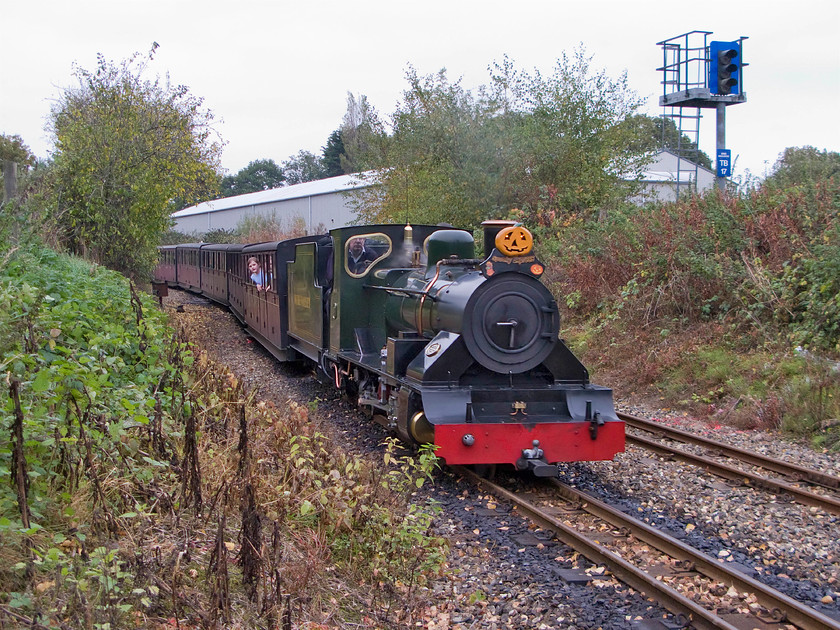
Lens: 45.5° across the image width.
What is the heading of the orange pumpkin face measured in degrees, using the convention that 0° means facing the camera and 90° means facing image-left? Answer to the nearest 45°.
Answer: approximately 0°

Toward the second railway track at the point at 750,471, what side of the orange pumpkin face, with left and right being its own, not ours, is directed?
left

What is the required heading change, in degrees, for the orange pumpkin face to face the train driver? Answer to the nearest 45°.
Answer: approximately 135° to its right

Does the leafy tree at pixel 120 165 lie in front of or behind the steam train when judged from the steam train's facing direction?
behind

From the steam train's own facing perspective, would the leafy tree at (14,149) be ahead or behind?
behind

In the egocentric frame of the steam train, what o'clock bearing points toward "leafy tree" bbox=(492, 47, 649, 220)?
The leafy tree is roughly at 8 o'clock from the steam train.

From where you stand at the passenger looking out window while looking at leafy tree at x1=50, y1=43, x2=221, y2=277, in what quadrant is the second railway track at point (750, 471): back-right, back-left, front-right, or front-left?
back-left

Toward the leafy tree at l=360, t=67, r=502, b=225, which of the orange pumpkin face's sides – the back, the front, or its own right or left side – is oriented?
back

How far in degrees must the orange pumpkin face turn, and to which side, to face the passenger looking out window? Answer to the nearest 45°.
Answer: approximately 135° to its right
